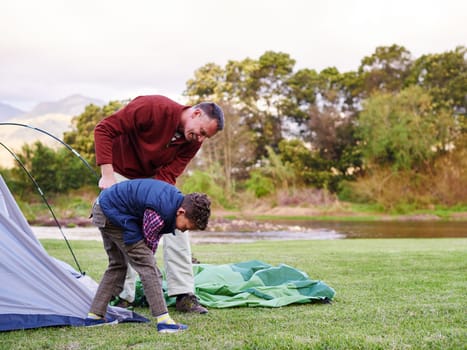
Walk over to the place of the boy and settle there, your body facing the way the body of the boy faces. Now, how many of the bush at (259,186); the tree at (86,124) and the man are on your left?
3

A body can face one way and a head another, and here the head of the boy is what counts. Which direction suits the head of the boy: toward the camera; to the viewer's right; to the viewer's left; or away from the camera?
to the viewer's right

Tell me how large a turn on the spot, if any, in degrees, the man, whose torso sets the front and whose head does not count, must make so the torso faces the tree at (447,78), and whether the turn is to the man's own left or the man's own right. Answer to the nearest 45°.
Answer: approximately 90° to the man's own left

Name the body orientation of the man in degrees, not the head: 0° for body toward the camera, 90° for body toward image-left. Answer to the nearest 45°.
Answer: approximately 315°

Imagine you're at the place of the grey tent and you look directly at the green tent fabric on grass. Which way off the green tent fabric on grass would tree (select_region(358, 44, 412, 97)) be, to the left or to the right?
left

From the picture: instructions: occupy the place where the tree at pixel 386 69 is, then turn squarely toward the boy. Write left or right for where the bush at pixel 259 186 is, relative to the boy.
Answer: right

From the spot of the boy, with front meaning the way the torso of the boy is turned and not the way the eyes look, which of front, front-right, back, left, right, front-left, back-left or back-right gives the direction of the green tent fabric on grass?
front-left

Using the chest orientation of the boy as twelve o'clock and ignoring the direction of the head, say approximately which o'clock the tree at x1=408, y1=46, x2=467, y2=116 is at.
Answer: The tree is roughly at 10 o'clock from the boy.

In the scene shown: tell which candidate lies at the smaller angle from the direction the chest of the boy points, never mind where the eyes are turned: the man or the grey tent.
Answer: the man

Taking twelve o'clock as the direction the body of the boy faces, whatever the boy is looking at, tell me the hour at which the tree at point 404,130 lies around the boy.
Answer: The tree is roughly at 10 o'clock from the boy.

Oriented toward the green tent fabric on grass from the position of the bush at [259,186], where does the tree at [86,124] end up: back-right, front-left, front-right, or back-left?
back-right

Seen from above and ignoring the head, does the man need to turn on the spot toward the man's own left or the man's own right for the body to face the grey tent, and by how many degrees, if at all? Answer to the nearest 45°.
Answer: approximately 90° to the man's own right

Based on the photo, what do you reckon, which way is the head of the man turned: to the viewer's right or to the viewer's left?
to the viewer's right

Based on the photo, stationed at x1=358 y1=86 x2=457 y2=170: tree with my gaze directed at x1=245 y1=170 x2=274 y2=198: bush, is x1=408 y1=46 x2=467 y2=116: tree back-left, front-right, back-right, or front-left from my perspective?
back-right

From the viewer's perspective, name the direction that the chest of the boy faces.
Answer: to the viewer's right
